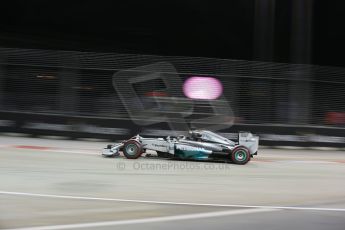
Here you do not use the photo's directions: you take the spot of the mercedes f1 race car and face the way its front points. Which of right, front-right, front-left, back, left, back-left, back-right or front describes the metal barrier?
right

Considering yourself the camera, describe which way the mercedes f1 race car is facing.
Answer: facing to the left of the viewer
